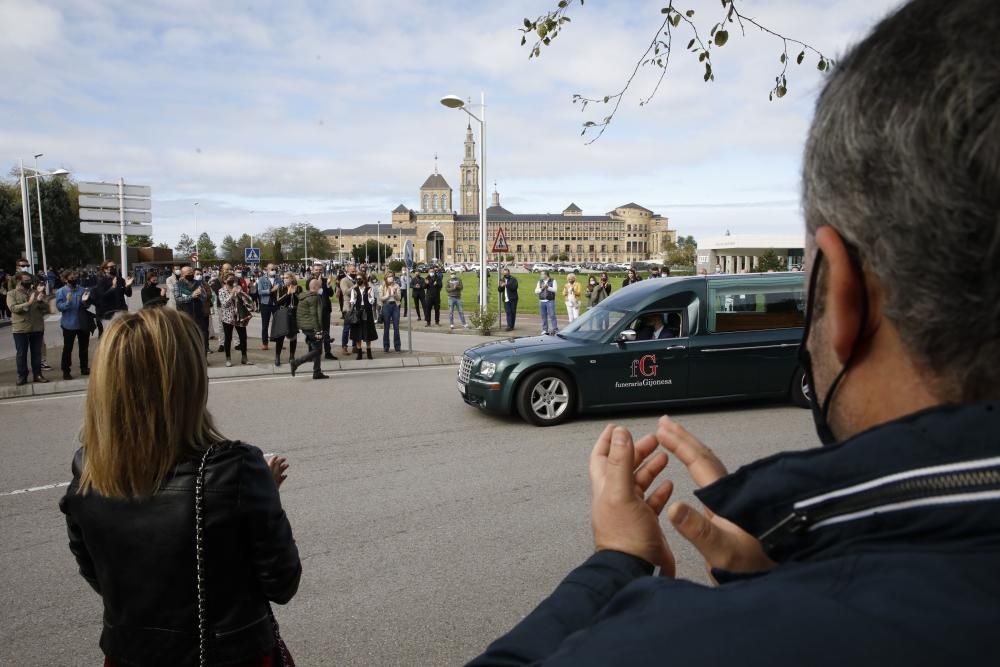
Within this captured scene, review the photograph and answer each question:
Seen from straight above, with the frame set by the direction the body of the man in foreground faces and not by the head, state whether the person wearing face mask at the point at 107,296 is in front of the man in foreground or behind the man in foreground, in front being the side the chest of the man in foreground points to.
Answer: in front

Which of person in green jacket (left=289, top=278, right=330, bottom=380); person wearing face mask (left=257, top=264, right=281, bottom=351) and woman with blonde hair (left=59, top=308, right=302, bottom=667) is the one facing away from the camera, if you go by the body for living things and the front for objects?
the woman with blonde hair

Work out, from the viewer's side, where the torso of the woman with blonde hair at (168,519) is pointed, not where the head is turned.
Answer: away from the camera

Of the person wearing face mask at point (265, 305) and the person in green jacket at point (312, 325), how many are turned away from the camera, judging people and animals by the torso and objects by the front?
0

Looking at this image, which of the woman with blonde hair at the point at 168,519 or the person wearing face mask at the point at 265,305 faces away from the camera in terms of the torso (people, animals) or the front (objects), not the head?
the woman with blonde hair

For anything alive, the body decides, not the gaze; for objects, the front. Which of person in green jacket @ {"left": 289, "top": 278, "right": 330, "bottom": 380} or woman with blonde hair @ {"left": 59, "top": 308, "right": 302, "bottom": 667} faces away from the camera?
the woman with blonde hair

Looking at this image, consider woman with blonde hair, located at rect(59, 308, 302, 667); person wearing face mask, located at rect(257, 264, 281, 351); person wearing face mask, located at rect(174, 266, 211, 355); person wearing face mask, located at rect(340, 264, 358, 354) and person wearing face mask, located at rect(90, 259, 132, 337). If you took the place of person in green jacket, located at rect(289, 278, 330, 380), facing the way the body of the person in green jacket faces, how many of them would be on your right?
1

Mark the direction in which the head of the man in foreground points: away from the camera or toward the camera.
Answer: away from the camera

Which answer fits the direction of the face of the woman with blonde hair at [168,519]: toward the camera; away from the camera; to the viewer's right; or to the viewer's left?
away from the camera

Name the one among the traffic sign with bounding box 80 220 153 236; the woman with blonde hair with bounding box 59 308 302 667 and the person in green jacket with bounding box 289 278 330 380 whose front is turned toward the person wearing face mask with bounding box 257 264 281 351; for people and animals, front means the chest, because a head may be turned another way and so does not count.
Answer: the woman with blonde hair

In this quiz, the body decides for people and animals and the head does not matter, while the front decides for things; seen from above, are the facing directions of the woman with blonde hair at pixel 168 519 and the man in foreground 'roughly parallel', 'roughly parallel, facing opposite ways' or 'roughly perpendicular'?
roughly parallel

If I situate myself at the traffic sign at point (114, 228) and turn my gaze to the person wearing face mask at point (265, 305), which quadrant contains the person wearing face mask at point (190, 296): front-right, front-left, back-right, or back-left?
front-right

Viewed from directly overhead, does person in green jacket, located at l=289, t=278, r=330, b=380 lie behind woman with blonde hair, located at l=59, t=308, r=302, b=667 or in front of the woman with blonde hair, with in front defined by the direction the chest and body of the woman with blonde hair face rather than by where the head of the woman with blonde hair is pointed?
in front

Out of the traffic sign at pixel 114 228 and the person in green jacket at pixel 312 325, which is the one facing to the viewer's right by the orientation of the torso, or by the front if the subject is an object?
the person in green jacket

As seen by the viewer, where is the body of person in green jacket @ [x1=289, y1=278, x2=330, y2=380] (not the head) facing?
to the viewer's right

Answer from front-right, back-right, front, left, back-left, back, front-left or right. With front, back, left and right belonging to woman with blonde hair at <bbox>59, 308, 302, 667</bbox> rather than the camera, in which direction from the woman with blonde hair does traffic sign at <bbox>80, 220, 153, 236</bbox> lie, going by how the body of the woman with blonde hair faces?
front

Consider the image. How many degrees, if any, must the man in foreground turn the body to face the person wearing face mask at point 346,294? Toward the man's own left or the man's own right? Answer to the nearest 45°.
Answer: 0° — they already face them
